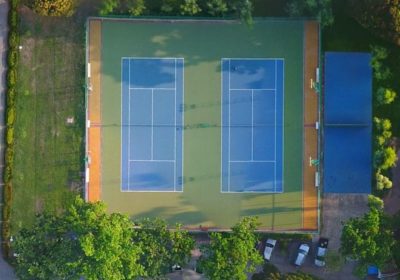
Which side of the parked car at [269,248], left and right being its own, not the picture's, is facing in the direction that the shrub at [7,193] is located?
left

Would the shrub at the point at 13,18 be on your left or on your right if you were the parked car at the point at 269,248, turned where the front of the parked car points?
on your left

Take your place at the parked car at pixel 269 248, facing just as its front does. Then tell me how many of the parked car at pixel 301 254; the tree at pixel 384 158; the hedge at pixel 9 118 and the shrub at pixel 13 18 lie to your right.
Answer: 2

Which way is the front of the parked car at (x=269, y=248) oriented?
away from the camera

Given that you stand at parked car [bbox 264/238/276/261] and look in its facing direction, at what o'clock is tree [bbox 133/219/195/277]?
The tree is roughly at 8 o'clock from the parked car.

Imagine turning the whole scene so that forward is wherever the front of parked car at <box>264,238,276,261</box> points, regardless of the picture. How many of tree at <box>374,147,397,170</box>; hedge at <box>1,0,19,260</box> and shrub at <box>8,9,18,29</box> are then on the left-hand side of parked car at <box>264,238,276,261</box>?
2

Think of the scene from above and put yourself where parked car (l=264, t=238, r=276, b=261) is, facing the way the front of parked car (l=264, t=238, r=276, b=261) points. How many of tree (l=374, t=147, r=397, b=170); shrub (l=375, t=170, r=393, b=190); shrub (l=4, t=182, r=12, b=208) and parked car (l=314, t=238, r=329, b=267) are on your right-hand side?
3

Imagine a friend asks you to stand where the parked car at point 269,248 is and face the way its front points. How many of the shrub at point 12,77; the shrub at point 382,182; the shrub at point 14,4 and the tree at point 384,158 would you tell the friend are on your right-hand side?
2

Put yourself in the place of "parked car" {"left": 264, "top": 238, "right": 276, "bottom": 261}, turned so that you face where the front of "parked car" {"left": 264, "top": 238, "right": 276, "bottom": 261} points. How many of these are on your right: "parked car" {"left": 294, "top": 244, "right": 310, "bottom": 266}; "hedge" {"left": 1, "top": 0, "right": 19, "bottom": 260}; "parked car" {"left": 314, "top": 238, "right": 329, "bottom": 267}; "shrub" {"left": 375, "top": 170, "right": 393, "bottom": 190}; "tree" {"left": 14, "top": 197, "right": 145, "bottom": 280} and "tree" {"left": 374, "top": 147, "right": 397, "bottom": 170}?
4

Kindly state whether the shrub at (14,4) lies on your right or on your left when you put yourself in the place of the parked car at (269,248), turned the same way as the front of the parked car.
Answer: on your left

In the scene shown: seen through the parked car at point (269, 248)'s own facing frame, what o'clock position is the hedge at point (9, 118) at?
The hedge is roughly at 9 o'clock from the parked car.

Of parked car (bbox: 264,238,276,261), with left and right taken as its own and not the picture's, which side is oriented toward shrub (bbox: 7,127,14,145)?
left

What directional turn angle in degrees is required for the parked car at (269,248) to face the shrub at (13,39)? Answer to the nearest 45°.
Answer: approximately 90° to its left

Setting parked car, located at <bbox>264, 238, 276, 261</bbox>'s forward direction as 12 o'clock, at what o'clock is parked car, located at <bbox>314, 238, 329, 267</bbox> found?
parked car, located at <bbox>314, 238, 329, 267</bbox> is roughly at 3 o'clock from parked car, located at <bbox>264, 238, 276, 261</bbox>.

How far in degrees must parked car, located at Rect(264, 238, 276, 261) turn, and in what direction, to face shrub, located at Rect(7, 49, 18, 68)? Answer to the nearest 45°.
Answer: approximately 90° to its left
